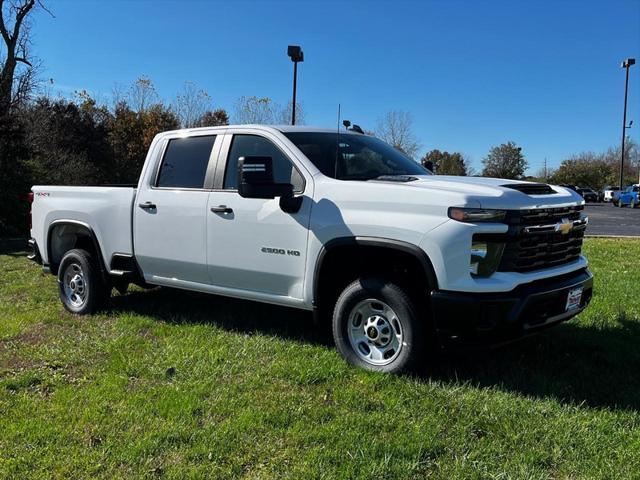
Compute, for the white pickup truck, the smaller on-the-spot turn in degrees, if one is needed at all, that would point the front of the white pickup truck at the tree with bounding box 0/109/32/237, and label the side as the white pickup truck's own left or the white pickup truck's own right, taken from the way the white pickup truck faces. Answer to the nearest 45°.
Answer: approximately 180°

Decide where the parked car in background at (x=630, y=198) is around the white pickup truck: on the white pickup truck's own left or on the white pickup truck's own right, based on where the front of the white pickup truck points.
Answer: on the white pickup truck's own left

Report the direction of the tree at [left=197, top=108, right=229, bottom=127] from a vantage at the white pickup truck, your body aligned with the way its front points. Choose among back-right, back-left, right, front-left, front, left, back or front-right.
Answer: back-left

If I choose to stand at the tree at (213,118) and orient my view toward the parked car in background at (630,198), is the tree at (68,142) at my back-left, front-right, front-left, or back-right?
back-right

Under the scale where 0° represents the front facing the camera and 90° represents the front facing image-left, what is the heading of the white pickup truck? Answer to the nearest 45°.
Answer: approximately 315°

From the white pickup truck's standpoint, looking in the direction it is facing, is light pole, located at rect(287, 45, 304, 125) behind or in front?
behind

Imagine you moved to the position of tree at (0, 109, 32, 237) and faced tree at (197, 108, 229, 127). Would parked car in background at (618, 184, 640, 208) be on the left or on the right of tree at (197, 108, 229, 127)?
right

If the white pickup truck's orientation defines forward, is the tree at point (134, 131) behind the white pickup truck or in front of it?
behind
